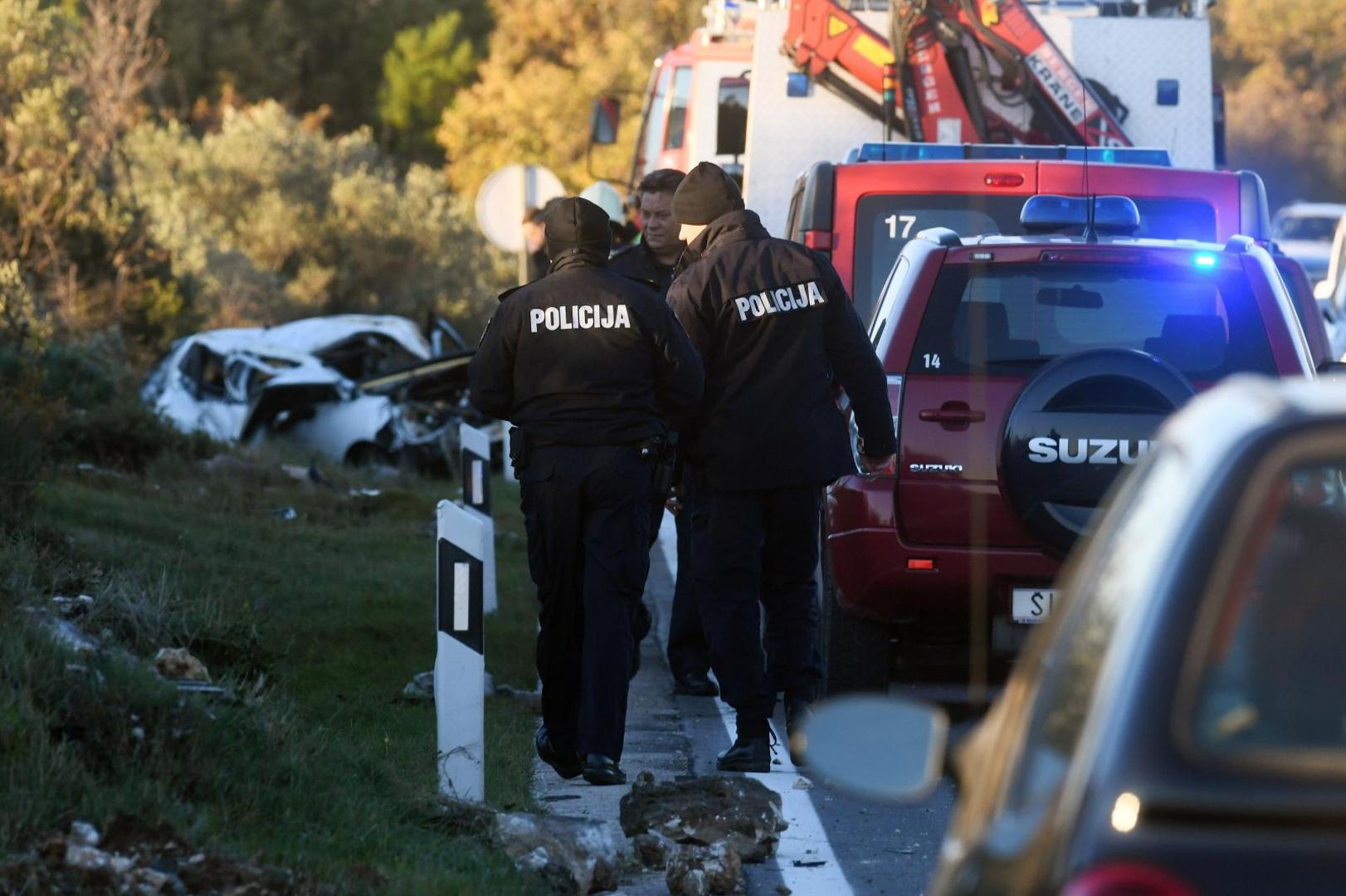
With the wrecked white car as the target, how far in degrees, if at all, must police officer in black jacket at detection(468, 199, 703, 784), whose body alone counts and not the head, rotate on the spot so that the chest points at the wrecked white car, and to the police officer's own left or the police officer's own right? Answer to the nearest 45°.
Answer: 0° — they already face it

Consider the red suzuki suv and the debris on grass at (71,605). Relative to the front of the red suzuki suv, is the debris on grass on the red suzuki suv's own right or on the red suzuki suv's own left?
on the red suzuki suv's own left

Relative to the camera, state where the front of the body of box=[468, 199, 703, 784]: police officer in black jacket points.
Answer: away from the camera

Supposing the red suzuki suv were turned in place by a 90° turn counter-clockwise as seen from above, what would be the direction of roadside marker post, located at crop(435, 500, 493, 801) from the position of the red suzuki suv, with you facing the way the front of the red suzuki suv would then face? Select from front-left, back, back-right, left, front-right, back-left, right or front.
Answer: front-left

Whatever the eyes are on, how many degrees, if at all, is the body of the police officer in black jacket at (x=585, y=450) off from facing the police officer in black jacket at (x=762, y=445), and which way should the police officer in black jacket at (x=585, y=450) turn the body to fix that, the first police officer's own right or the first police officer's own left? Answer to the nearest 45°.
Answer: approximately 45° to the first police officer's own right

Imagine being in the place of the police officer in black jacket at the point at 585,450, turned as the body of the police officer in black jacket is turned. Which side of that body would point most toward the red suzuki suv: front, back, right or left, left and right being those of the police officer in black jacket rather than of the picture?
front

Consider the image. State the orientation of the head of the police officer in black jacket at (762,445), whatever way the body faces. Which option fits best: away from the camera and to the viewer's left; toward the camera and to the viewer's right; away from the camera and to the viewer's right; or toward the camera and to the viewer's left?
away from the camera and to the viewer's left

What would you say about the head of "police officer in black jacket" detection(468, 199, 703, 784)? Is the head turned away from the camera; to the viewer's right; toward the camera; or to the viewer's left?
away from the camera

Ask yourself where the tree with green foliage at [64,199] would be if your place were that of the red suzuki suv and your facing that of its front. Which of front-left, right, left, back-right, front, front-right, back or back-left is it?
front-left

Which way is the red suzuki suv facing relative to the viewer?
away from the camera

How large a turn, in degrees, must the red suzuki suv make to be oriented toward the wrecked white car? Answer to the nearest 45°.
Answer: approximately 45° to its left

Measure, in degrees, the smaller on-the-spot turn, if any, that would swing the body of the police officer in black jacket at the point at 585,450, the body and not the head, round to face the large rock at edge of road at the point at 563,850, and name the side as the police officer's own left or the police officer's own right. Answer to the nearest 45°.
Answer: approximately 180°
